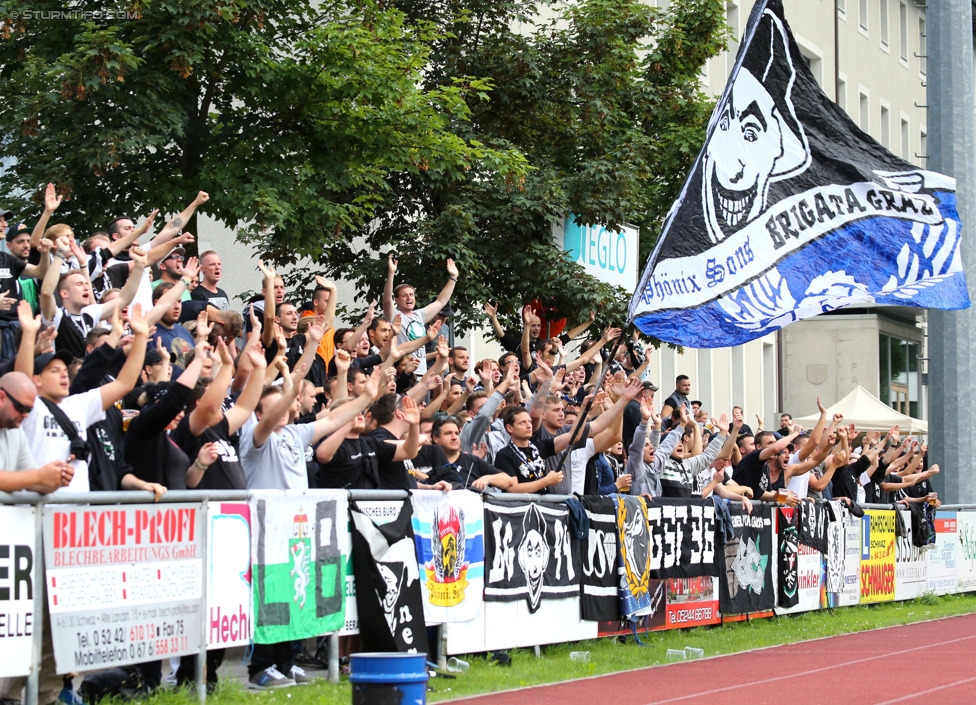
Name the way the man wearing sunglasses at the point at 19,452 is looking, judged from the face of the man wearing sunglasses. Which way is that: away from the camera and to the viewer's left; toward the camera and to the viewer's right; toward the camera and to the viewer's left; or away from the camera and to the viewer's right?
toward the camera and to the viewer's right

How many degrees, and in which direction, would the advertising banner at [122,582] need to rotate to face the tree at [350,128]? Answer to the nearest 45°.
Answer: approximately 135° to its left

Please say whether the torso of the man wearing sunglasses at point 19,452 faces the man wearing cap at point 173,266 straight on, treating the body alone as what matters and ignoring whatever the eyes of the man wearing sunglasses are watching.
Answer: no

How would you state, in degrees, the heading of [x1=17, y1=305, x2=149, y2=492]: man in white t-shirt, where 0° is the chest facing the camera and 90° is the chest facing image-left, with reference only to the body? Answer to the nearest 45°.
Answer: approximately 315°

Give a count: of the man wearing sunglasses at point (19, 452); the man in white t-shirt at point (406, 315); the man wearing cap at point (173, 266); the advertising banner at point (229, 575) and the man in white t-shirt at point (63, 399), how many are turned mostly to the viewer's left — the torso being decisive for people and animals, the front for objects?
0

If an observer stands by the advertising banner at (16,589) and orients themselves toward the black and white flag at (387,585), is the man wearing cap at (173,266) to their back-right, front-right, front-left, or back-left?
front-left

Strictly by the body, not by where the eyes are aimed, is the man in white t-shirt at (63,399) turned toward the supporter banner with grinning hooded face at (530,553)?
no

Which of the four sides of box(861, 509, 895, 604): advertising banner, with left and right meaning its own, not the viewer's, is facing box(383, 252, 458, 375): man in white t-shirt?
right

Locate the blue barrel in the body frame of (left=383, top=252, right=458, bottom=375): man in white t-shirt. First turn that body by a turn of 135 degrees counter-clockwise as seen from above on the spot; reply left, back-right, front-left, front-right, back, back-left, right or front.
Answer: back

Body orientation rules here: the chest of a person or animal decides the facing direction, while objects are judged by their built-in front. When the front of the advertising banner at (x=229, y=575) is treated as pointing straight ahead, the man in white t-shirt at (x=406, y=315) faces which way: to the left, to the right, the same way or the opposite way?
the same way

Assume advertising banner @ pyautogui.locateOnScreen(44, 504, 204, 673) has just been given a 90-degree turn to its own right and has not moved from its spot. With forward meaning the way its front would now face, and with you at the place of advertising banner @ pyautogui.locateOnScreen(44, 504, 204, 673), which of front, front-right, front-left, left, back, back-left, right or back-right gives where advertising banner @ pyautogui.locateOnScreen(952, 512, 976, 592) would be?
back

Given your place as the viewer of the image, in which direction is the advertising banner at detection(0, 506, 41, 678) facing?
facing the viewer and to the right of the viewer

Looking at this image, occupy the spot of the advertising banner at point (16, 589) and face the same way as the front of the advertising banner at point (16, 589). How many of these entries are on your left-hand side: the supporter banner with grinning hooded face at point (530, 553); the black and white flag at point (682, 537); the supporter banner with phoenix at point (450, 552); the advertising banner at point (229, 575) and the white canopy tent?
5

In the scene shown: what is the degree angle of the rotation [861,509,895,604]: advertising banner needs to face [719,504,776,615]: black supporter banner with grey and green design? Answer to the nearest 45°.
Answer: approximately 45° to its right

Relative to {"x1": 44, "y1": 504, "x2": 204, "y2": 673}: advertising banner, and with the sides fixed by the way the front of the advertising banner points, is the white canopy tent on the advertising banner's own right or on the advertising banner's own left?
on the advertising banner's own left

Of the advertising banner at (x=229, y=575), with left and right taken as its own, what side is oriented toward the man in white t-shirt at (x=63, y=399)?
right

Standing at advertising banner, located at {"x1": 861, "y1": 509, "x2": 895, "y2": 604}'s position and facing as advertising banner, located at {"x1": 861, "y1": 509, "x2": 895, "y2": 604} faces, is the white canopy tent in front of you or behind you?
behind

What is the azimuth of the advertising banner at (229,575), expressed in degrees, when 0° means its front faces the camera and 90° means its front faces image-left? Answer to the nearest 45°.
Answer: approximately 315°
